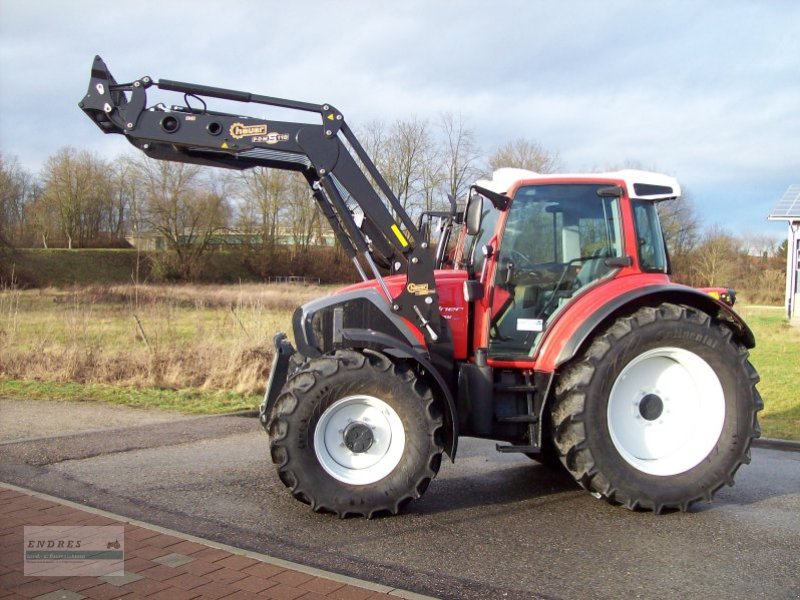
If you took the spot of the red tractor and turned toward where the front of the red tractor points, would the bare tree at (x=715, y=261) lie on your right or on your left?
on your right

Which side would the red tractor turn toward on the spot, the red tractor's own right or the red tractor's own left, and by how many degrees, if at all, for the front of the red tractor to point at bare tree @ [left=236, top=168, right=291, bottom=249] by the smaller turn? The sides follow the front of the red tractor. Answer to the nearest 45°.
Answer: approximately 90° to the red tractor's own right

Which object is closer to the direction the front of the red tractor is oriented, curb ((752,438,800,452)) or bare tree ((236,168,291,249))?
the bare tree

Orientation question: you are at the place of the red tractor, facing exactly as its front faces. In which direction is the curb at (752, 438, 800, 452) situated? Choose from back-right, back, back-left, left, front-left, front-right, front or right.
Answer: back-right

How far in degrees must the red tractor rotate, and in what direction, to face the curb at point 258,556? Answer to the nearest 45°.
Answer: approximately 45° to its left

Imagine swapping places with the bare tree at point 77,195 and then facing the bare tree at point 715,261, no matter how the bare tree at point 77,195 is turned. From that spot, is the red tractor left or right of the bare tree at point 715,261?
right

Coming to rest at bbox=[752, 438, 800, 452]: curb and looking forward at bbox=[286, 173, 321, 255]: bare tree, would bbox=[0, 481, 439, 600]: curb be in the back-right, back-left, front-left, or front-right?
back-left

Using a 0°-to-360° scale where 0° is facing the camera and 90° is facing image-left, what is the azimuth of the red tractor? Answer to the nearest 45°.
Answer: approximately 90°
